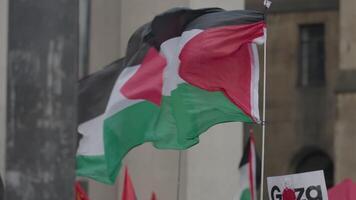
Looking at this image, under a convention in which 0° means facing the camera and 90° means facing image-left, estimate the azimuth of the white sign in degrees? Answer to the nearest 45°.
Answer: approximately 0°

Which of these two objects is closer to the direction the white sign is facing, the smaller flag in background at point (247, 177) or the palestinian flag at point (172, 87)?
the palestinian flag

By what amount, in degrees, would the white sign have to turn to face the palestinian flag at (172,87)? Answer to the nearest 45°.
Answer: approximately 90° to its right

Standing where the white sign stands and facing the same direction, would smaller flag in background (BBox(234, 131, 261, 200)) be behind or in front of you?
behind
